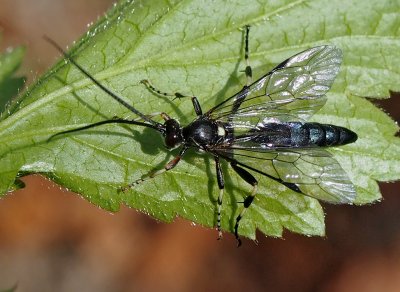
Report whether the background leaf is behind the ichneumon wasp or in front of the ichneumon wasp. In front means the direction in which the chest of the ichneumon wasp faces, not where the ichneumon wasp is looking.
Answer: in front

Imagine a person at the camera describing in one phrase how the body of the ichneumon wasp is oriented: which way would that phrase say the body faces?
to the viewer's left
